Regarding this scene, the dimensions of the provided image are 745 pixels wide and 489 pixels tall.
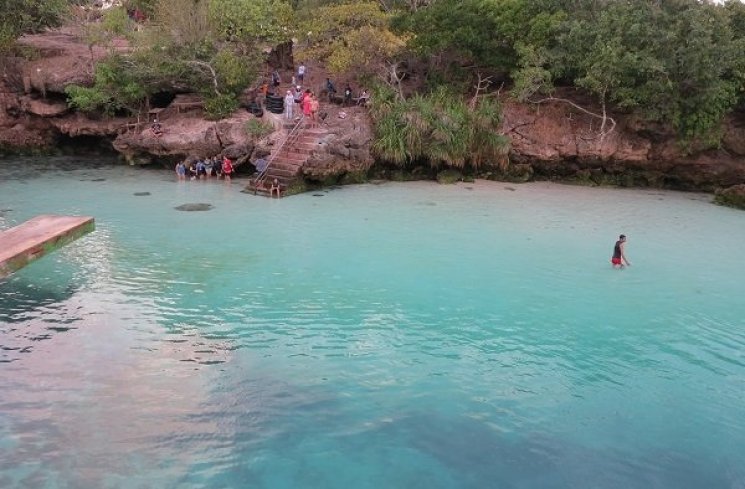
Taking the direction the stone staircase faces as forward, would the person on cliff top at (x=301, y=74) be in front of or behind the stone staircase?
behind

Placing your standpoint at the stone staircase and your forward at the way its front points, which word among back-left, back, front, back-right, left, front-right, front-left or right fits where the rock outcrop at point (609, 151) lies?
back-left

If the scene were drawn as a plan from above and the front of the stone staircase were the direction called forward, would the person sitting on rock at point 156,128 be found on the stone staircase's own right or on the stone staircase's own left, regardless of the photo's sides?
on the stone staircase's own right

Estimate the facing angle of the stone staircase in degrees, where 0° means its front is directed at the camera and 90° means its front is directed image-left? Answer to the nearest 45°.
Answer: approximately 45°

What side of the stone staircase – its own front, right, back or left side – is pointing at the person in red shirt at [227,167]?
right

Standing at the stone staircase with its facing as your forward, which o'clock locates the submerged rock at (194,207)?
The submerged rock is roughly at 12 o'clock from the stone staircase.

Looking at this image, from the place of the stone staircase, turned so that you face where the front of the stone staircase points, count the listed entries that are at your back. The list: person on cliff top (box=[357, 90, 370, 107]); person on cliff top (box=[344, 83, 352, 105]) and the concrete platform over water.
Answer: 2

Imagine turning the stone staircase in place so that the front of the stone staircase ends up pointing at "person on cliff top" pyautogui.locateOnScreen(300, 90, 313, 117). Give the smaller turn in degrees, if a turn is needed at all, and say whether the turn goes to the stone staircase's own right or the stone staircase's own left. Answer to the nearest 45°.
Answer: approximately 135° to the stone staircase's own right

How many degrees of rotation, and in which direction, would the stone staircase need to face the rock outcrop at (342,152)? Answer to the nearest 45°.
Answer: approximately 135° to its left

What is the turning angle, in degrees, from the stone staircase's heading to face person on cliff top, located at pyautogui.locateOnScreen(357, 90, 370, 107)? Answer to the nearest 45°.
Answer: approximately 180°
